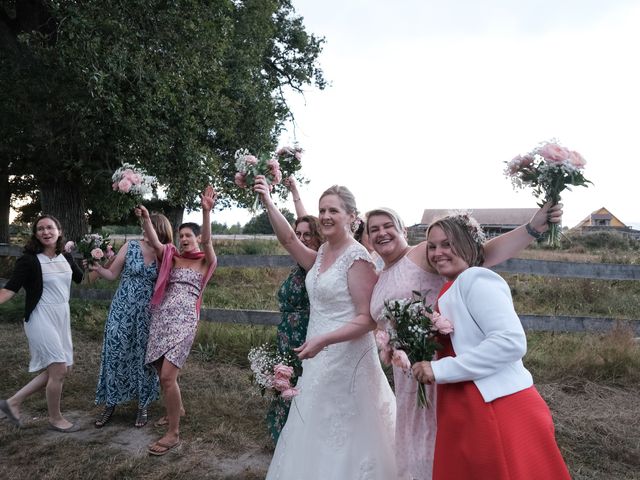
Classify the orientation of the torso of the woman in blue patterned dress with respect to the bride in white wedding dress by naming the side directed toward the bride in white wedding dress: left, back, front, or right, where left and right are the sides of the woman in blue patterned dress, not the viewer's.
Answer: front

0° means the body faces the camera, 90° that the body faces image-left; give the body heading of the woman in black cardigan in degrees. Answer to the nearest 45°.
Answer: approximately 315°

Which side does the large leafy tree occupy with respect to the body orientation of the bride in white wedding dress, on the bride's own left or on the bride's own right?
on the bride's own right

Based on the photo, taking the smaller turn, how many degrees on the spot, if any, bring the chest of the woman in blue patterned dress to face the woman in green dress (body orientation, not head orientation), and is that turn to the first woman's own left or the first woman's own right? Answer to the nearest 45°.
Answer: approximately 90° to the first woman's own left

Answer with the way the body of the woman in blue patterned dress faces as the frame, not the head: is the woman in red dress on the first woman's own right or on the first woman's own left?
on the first woman's own left

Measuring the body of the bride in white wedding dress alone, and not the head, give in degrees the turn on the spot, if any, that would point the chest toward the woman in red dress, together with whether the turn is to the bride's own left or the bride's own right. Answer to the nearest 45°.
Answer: approximately 90° to the bride's own left

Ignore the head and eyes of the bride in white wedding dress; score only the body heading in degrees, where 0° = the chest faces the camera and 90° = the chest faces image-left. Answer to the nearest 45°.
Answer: approximately 45°
